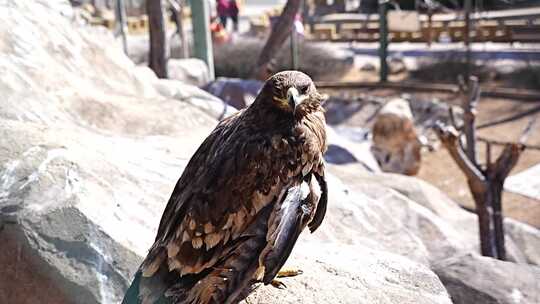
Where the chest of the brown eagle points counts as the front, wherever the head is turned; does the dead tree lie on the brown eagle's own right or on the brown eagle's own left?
on the brown eagle's own left

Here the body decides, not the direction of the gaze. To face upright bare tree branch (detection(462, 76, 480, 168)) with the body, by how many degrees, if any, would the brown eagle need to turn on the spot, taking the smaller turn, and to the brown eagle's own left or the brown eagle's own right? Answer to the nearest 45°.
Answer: approximately 90° to the brown eagle's own left

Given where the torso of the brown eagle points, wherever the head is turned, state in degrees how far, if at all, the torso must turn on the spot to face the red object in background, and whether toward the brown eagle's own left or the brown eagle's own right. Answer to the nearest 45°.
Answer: approximately 135° to the brown eagle's own left

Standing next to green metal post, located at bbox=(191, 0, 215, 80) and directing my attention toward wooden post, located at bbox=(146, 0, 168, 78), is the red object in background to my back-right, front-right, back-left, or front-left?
back-right

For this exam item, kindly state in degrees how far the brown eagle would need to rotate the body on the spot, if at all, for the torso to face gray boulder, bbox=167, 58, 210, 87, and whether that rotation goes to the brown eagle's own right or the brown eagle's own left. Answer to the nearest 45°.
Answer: approximately 135° to the brown eagle's own left

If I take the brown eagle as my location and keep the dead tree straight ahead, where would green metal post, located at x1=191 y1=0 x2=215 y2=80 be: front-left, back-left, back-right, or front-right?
front-left

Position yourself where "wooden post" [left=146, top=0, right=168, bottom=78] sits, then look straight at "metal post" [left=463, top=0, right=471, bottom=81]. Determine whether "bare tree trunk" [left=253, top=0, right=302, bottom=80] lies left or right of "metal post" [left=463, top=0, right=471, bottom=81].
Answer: right

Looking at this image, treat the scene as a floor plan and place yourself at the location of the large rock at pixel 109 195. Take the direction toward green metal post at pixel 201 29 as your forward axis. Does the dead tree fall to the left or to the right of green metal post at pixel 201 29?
right

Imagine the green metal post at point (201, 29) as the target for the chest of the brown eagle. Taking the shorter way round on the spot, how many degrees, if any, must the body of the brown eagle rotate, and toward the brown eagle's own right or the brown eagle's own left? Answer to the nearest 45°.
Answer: approximately 135° to the brown eagle's own left
